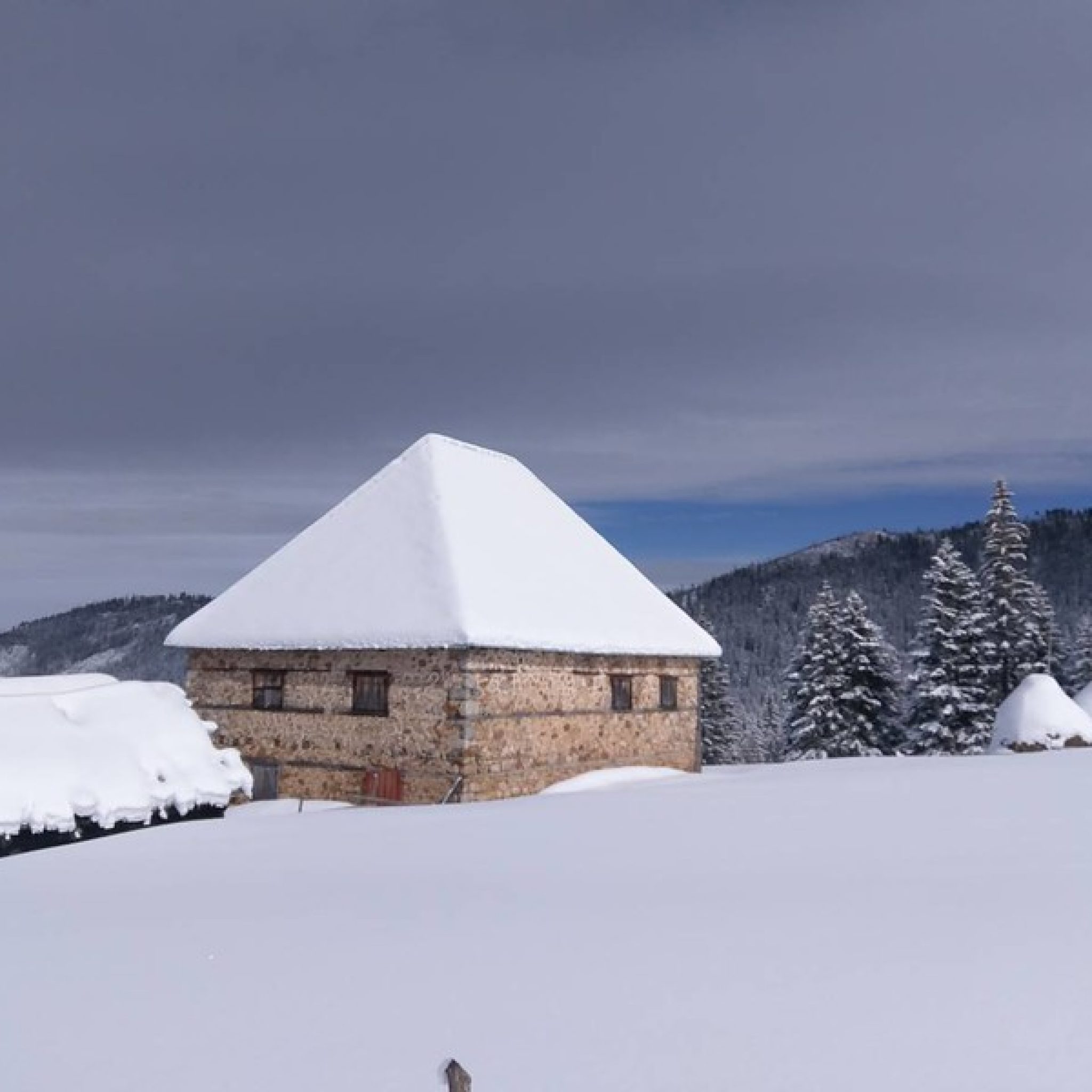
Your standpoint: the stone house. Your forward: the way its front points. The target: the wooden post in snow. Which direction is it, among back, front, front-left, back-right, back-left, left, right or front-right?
front-left

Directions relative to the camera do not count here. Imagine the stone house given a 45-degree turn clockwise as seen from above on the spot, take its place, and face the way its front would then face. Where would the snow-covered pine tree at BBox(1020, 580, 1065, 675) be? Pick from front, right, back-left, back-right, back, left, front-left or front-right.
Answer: back-right

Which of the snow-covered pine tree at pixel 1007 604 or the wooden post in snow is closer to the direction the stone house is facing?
the wooden post in snow

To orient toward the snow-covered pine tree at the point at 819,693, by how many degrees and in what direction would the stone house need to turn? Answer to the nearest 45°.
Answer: approximately 180°

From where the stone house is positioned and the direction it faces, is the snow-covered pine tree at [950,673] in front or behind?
behind

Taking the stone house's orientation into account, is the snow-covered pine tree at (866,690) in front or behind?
behind

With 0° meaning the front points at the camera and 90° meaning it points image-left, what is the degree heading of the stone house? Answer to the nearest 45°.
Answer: approximately 45°

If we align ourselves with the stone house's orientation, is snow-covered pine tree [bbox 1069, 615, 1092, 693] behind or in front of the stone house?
behind
